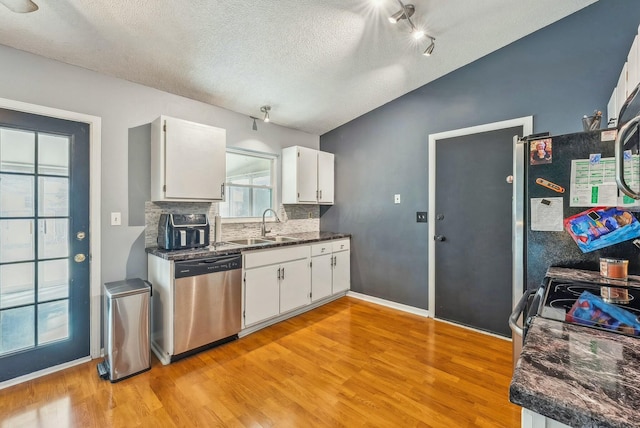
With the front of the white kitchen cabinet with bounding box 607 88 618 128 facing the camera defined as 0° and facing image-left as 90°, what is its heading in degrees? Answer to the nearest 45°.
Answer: approximately 90°

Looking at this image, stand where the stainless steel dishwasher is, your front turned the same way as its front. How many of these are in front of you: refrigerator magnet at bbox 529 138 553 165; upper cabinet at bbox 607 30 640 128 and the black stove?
3

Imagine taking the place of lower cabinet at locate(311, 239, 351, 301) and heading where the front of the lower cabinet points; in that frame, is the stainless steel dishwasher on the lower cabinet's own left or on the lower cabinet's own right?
on the lower cabinet's own right

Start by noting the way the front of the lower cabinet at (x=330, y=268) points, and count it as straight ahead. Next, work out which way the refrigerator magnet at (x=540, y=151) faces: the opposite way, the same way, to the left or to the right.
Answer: to the right

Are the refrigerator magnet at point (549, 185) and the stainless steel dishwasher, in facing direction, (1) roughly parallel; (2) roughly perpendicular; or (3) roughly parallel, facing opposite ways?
roughly perpendicular

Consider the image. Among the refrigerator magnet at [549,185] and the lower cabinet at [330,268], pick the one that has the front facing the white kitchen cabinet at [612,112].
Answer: the lower cabinet

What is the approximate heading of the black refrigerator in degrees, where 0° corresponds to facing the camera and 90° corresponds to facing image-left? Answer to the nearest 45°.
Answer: approximately 90°

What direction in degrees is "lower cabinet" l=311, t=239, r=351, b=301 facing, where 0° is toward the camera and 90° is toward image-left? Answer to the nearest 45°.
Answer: approximately 315°

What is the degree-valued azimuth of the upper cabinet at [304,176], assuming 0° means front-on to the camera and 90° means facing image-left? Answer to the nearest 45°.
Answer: approximately 315°

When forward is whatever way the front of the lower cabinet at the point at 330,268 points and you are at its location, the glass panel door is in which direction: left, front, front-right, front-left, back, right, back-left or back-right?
right

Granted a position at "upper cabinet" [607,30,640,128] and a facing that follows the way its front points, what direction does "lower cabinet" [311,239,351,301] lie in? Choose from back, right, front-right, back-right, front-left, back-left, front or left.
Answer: front
